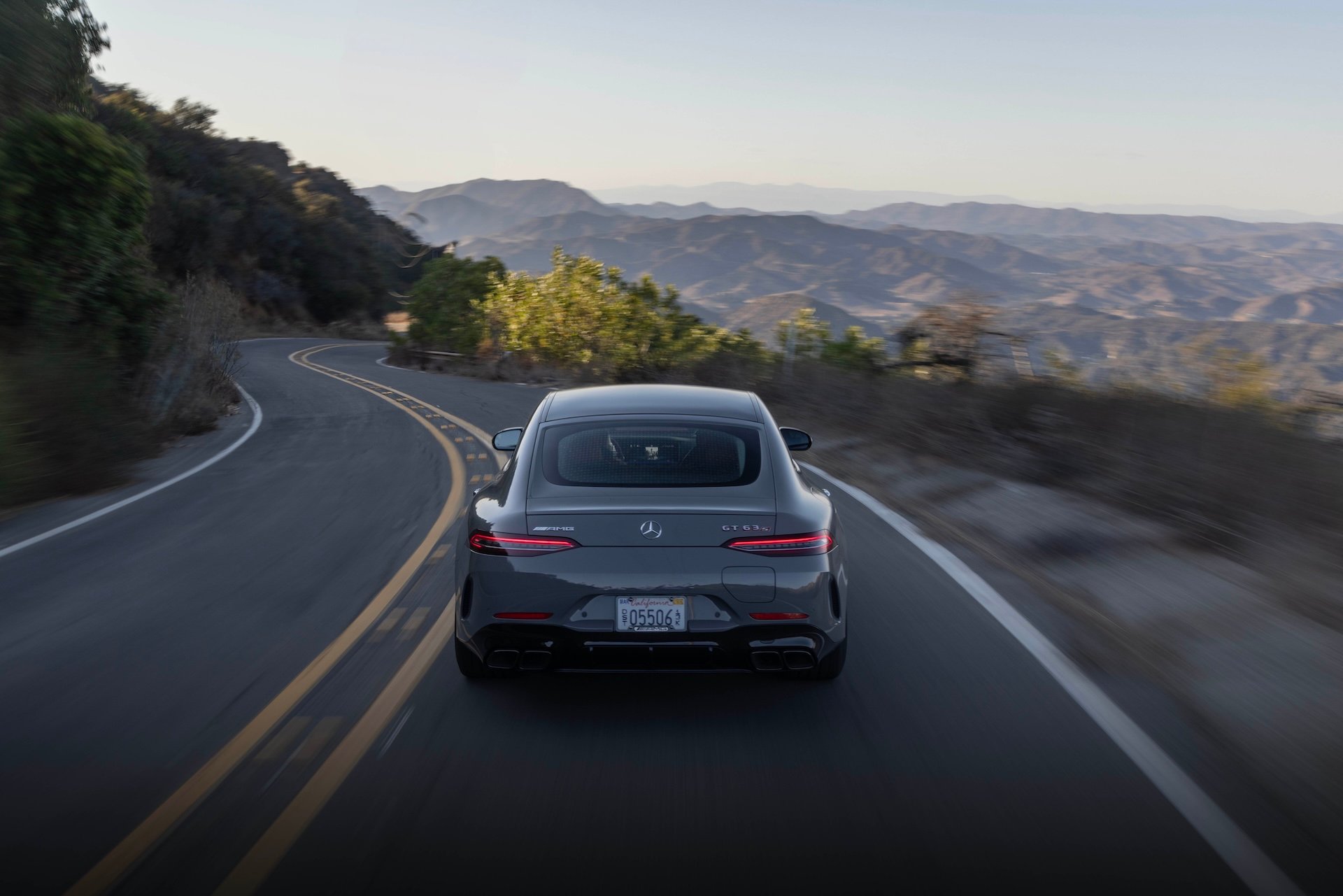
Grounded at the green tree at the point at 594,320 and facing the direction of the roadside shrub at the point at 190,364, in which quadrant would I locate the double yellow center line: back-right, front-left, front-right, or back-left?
front-left

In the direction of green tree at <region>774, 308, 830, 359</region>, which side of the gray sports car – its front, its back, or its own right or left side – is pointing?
front

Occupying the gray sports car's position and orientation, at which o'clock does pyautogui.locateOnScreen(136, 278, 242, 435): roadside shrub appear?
The roadside shrub is roughly at 11 o'clock from the gray sports car.

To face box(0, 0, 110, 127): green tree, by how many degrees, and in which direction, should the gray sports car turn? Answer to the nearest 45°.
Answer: approximately 45° to its left

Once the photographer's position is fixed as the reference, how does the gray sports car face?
facing away from the viewer

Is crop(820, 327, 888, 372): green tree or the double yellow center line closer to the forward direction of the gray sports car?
the green tree

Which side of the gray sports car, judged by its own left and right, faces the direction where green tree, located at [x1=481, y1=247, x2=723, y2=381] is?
front

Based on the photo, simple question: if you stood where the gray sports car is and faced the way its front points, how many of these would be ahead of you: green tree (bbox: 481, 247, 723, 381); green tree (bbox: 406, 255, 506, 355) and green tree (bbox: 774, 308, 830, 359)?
3

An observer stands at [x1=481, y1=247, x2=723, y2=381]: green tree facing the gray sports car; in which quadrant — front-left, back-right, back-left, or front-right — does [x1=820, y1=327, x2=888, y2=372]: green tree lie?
front-left

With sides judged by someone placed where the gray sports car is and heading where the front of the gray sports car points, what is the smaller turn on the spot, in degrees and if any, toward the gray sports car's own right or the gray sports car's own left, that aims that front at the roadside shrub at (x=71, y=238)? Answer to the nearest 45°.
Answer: approximately 45° to the gray sports car's own left

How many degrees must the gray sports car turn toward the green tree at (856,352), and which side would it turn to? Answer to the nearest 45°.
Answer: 0° — it already faces it

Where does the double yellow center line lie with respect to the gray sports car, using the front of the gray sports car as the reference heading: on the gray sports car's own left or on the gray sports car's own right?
on the gray sports car's own left

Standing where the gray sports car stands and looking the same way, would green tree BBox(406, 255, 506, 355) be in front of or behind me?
in front
